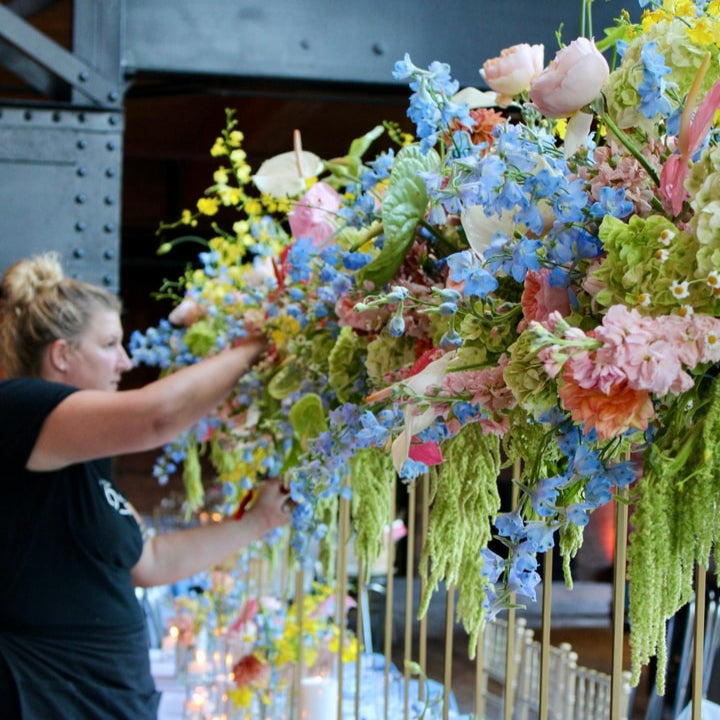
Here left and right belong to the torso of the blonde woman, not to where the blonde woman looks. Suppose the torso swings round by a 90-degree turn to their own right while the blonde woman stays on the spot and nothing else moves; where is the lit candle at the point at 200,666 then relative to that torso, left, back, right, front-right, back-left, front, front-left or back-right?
back

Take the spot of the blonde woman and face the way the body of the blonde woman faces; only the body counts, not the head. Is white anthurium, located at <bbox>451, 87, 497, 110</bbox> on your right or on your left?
on your right

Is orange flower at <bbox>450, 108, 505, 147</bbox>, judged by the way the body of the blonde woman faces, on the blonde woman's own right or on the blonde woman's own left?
on the blonde woman's own right

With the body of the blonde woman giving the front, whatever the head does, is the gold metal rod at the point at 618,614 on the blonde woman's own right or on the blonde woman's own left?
on the blonde woman's own right

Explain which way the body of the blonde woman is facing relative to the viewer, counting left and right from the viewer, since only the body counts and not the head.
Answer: facing to the right of the viewer

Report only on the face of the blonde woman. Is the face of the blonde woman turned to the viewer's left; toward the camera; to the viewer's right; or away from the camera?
to the viewer's right
